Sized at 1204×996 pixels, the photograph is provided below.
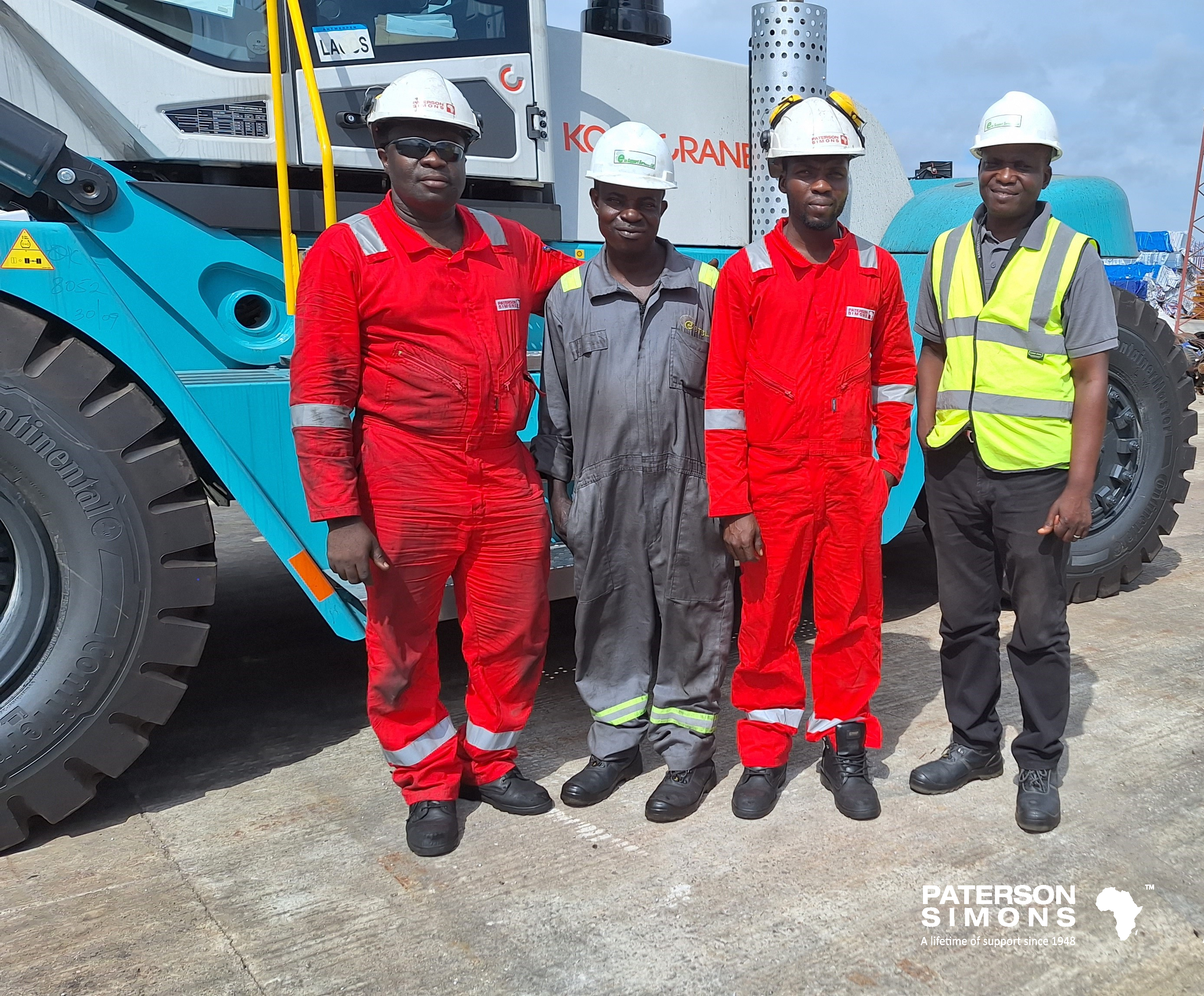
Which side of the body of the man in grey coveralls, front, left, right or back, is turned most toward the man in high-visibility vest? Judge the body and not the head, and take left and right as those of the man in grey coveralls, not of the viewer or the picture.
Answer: left

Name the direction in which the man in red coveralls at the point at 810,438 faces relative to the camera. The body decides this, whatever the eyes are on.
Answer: toward the camera

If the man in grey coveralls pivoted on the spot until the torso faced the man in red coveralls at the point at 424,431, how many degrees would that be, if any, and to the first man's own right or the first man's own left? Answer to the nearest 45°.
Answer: approximately 90° to the first man's own right

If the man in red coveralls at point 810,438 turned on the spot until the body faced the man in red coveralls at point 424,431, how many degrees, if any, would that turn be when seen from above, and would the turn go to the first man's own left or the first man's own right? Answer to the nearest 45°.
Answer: approximately 90° to the first man's own right

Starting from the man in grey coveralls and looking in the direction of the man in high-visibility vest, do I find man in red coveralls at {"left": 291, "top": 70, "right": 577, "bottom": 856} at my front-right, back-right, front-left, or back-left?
back-right

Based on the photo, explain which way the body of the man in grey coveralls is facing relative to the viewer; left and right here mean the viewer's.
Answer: facing the viewer

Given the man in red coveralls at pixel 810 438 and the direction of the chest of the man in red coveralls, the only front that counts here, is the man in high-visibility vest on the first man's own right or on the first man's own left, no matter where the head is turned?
on the first man's own left
